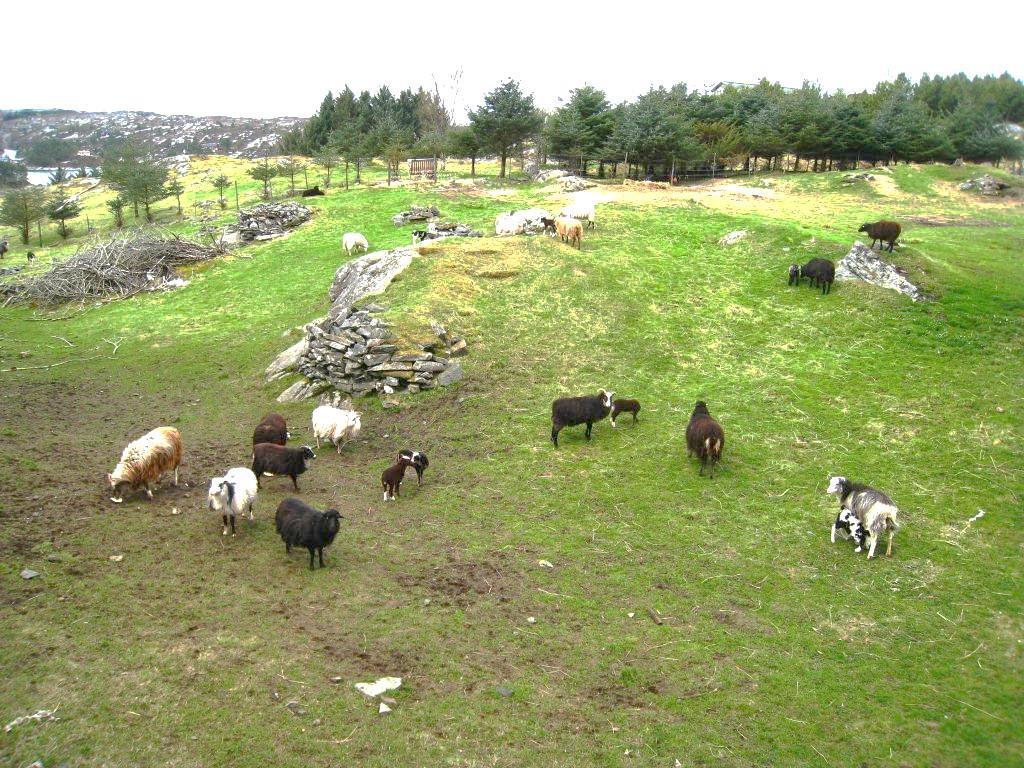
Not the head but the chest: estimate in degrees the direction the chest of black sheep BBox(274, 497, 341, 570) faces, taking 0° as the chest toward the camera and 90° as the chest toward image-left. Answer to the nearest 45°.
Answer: approximately 315°

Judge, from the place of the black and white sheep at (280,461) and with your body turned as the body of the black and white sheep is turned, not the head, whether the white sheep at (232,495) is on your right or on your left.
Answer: on your right

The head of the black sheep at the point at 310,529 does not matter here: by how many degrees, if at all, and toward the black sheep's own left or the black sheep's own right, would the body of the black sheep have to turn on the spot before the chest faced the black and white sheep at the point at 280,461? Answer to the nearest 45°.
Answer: approximately 135° to the black sheep's own left

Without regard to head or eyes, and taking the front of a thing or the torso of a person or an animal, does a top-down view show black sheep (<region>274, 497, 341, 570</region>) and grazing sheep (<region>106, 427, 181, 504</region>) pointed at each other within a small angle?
no

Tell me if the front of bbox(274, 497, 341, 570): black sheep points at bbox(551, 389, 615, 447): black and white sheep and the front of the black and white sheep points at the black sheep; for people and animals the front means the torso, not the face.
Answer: no

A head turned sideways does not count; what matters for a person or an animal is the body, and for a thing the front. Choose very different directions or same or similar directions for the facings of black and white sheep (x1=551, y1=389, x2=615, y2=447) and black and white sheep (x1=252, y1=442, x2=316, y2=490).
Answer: same or similar directions

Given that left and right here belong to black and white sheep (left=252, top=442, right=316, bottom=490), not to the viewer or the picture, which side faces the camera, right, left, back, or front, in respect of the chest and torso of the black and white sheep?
right

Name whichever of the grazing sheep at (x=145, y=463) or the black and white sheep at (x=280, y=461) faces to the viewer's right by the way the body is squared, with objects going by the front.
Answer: the black and white sheep

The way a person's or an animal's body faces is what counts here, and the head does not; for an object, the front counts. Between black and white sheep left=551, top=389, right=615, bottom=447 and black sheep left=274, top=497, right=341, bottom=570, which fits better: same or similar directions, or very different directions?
same or similar directions

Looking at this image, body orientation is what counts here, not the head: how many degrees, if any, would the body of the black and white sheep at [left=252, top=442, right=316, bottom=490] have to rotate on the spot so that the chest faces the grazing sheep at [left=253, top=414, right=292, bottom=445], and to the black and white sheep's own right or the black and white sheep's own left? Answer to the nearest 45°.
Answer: approximately 90° to the black and white sheep's own left

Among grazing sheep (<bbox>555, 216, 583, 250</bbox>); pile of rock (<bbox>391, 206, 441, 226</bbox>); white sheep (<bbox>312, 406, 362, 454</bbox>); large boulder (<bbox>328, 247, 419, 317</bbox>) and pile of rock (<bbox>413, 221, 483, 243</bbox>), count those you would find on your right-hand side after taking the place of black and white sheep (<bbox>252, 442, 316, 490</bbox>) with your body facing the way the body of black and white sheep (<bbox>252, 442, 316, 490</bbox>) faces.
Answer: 0

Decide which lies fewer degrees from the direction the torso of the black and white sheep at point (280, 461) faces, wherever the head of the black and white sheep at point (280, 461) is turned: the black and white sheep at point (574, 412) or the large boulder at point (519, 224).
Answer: the black and white sheep

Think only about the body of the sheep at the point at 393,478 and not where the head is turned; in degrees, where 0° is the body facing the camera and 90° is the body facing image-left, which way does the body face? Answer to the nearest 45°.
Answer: approximately 225°

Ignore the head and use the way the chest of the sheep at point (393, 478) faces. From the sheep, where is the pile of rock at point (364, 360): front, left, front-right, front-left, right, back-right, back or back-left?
front-left

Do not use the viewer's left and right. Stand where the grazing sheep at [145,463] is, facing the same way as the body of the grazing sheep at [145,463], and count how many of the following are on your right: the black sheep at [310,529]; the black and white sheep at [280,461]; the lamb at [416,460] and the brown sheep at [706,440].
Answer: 0

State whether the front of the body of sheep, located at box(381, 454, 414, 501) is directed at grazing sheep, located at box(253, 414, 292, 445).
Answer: no

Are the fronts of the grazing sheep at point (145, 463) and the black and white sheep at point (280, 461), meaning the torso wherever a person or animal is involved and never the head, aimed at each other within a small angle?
no
